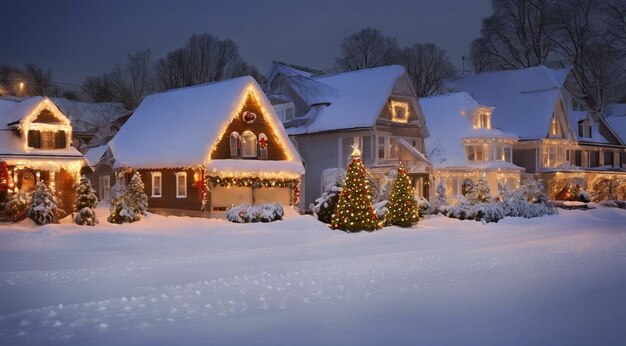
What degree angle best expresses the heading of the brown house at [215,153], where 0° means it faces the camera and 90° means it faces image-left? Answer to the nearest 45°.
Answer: approximately 315°

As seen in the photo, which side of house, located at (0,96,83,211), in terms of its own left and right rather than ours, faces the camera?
front

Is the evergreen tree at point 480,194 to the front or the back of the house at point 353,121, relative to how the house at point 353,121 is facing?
to the front

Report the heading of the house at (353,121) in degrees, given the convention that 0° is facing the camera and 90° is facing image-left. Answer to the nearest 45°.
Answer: approximately 315°

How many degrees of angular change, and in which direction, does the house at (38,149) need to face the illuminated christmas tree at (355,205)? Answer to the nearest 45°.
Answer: approximately 45° to its left

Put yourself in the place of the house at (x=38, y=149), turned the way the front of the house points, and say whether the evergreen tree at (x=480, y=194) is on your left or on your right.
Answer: on your left

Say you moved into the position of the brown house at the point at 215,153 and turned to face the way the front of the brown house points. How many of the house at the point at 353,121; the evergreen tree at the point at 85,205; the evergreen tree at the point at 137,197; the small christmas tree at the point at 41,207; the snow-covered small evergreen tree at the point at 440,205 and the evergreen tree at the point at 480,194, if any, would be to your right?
3

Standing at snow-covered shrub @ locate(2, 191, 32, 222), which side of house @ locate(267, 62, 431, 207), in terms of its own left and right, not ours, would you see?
right

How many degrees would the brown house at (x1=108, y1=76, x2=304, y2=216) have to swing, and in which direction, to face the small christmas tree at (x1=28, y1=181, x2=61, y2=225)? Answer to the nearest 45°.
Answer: approximately 90° to its right

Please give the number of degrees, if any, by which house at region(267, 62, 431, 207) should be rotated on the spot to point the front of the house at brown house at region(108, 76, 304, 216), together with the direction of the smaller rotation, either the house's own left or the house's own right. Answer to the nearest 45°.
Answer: approximately 90° to the house's own right
